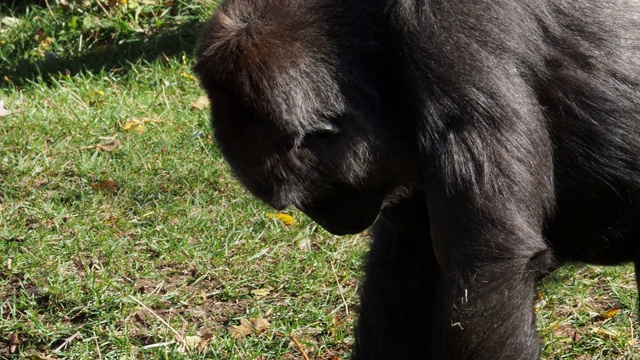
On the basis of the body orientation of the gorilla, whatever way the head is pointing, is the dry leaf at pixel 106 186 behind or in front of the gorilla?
in front

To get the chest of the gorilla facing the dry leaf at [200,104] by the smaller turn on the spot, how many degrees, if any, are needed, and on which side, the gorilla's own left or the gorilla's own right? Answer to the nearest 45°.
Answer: approximately 45° to the gorilla's own right

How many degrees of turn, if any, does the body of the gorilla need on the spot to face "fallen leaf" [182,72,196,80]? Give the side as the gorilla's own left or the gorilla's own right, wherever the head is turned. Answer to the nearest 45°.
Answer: approximately 45° to the gorilla's own right

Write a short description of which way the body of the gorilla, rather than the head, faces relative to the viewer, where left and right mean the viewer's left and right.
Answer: facing to the left of the viewer

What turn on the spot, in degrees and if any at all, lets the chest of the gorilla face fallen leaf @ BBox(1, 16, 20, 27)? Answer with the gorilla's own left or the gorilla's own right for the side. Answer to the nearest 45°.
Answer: approximately 45° to the gorilla's own right

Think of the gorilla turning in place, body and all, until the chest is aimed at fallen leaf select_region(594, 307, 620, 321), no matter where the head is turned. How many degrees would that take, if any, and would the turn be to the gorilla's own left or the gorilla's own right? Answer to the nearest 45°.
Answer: approximately 135° to the gorilla's own right
